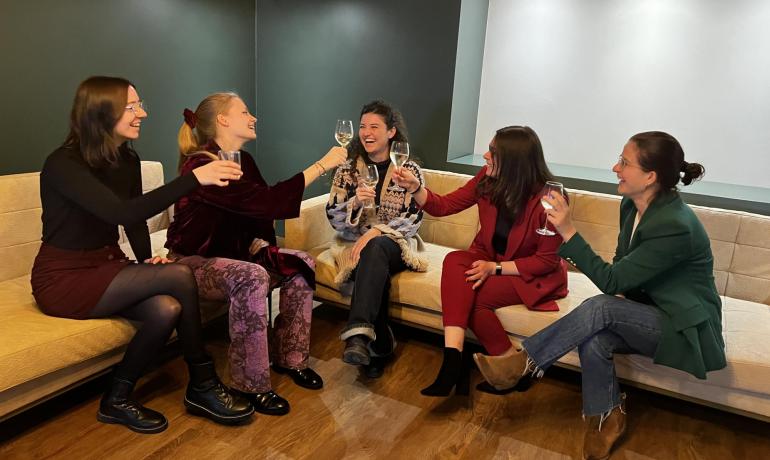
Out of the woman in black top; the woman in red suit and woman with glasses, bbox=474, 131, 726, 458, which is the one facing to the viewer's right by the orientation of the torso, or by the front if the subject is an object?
the woman in black top

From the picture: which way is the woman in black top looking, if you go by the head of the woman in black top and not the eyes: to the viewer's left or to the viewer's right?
to the viewer's right

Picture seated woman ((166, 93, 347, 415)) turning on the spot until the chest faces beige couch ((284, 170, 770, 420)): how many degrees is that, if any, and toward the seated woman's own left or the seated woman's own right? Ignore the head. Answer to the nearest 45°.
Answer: approximately 45° to the seated woman's own left

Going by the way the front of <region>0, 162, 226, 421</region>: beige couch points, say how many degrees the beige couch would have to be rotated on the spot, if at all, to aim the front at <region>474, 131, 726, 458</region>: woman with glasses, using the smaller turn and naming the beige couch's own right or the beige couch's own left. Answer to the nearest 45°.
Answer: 0° — it already faces them

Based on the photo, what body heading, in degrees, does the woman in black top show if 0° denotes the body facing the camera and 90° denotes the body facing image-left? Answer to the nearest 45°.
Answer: approximately 270°

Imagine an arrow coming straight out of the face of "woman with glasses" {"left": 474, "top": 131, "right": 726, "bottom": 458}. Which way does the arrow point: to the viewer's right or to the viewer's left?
to the viewer's left

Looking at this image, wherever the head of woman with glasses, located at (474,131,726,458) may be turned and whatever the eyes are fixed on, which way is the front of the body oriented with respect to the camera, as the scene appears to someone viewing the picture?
to the viewer's left

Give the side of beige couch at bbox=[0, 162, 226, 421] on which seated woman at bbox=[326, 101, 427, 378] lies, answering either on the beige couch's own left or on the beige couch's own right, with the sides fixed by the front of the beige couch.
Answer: on the beige couch's own left

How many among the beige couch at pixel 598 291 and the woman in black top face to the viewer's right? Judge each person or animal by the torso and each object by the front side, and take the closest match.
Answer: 1
